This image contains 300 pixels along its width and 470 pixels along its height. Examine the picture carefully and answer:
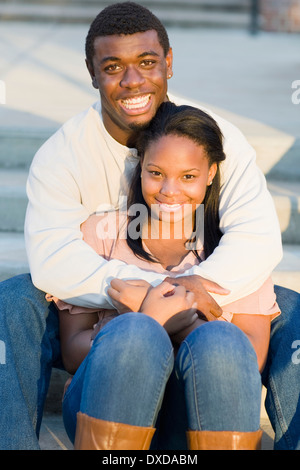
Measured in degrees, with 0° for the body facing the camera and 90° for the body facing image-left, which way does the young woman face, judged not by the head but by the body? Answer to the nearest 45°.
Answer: approximately 0°

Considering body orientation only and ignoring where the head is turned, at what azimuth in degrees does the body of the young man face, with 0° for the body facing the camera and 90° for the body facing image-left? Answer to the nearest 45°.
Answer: approximately 0°
